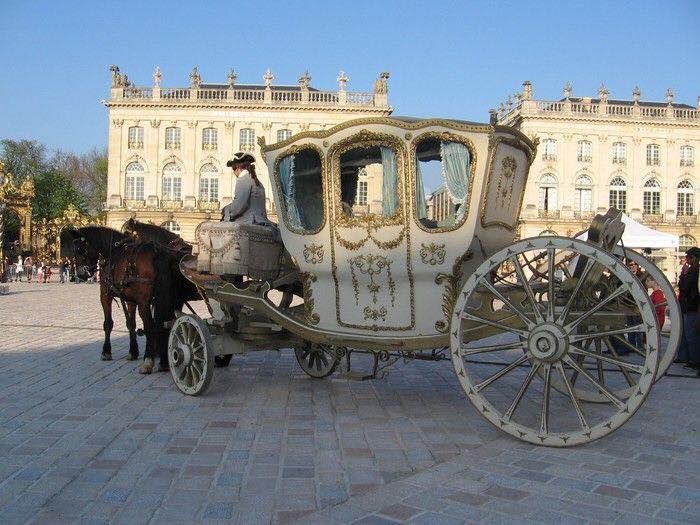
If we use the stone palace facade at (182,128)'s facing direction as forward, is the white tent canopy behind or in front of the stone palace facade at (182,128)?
in front

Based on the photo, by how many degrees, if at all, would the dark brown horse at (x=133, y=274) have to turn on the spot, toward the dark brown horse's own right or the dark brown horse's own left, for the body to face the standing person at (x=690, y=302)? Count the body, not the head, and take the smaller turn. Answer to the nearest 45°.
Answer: approximately 135° to the dark brown horse's own right

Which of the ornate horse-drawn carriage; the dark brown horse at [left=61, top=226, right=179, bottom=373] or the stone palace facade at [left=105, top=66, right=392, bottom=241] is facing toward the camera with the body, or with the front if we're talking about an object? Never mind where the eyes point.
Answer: the stone palace facade

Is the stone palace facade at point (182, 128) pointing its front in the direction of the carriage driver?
yes

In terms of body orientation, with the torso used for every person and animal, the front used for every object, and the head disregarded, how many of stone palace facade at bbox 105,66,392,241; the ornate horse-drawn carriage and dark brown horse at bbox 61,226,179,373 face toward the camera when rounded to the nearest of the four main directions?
1

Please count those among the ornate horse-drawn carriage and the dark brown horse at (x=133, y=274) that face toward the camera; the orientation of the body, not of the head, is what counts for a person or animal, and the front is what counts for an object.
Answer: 0

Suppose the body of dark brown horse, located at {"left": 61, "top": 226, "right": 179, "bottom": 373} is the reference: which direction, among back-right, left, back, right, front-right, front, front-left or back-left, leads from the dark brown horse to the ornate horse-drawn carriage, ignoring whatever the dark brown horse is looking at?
back

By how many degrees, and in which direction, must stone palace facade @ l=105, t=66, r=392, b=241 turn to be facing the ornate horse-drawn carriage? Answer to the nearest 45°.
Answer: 0° — it already faces it

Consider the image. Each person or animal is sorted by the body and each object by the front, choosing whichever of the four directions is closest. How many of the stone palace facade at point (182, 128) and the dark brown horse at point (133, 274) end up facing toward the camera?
1

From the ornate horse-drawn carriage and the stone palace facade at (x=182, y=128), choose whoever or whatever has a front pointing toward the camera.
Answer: the stone palace facade

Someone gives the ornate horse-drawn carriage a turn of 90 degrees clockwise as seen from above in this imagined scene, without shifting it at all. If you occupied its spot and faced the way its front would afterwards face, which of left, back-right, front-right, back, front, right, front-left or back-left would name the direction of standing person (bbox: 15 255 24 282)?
left

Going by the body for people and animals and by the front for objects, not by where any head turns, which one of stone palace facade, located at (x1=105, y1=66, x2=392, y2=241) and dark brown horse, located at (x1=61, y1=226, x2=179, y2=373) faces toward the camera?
the stone palace facade

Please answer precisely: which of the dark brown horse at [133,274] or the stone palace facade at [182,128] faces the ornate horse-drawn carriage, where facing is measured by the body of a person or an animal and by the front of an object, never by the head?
the stone palace facade

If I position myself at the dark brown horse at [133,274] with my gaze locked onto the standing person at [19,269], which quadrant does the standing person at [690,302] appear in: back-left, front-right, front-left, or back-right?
back-right

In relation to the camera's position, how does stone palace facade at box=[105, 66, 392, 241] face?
facing the viewer

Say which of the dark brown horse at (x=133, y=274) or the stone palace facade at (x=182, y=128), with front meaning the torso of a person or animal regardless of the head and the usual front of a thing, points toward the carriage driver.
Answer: the stone palace facade

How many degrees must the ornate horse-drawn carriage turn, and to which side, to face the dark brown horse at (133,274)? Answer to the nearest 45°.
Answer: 0° — it already faces it

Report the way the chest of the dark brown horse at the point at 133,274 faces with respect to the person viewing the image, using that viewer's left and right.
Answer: facing away from the viewer and to the left of the viewer

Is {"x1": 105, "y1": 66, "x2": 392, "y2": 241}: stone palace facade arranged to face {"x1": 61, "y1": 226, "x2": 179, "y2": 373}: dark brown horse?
yes

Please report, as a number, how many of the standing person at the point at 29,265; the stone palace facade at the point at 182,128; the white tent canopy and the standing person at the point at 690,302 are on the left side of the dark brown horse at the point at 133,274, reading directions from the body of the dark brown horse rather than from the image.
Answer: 0
